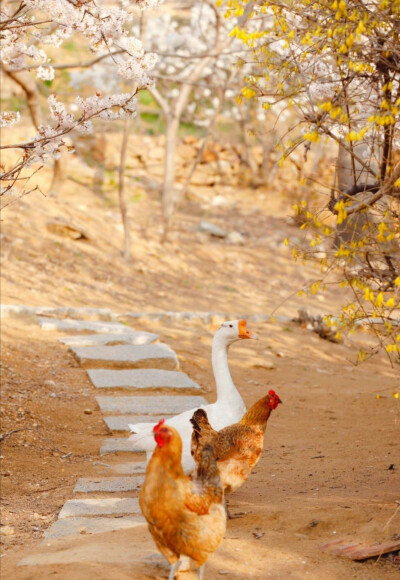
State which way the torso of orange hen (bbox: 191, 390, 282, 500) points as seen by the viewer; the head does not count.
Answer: to the viewer's right

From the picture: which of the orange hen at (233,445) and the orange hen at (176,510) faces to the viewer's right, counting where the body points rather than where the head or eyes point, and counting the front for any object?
the orange hen at (233,445)

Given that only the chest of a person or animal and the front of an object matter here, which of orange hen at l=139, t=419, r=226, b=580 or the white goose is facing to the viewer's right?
the white goose

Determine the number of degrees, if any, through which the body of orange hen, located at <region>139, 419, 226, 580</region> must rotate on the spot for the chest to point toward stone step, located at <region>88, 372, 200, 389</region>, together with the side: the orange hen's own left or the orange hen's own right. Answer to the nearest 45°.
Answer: approximately 135° to the orange hen's own right

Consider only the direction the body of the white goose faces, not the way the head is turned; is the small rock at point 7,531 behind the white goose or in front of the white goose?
behind

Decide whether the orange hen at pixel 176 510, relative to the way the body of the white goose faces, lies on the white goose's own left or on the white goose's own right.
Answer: on the white goose's own right

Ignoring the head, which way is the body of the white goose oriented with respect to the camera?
to the viewer's right

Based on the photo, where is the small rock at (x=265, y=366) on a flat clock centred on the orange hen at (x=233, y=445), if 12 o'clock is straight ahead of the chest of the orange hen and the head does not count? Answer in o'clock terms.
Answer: The small rock is roughly at 9 o'clock from the orange hen.

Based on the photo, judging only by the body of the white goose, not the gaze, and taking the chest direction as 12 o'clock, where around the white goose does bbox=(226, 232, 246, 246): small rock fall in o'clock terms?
The small rock is roughly at 9 o'clock from the white goose.

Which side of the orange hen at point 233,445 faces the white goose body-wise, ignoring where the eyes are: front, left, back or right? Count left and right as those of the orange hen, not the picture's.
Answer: left

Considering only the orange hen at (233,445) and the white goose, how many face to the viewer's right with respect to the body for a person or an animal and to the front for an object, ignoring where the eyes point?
2

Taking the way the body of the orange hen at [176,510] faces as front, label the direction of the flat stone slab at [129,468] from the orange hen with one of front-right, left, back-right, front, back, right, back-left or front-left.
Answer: back-right
